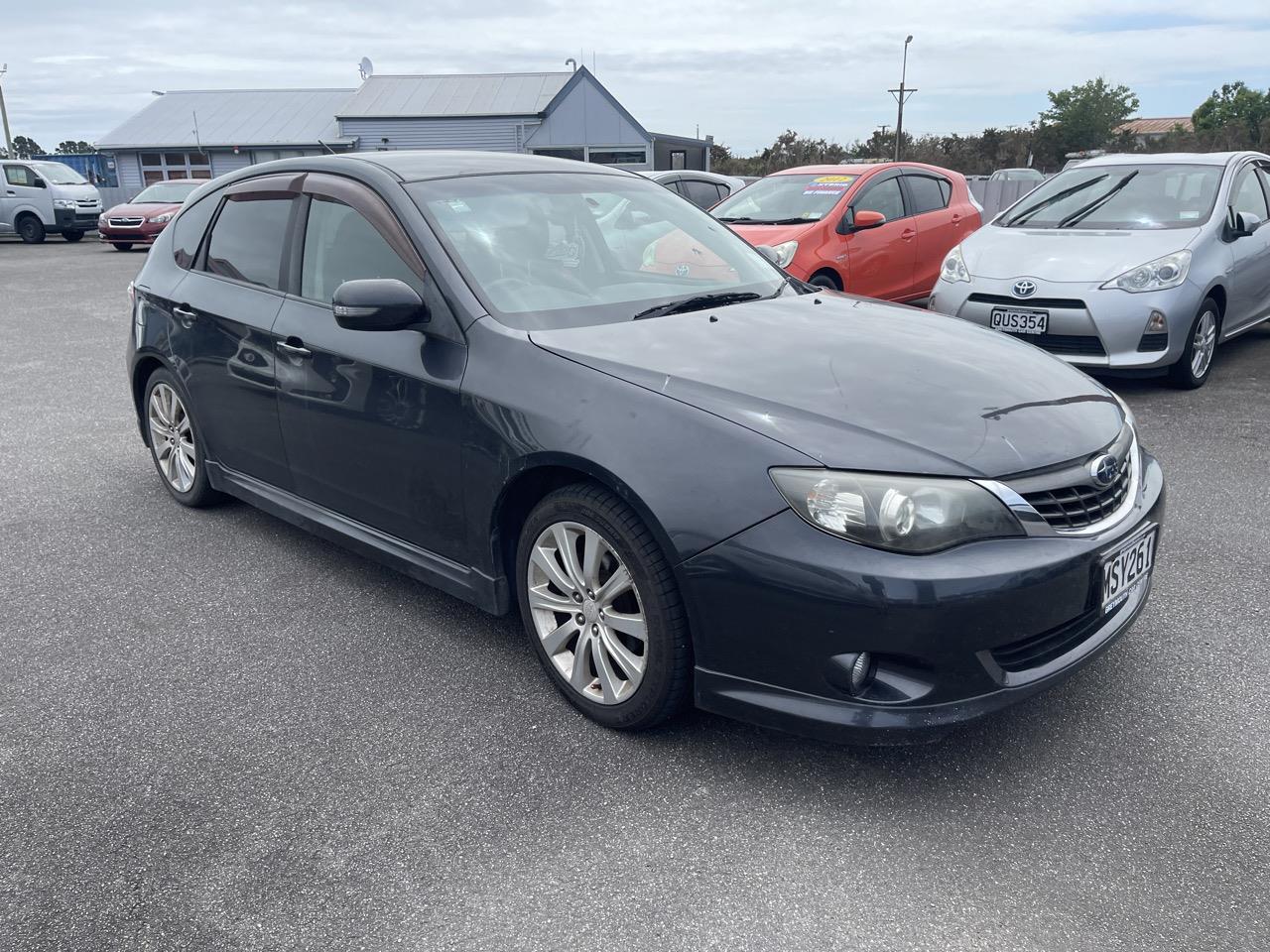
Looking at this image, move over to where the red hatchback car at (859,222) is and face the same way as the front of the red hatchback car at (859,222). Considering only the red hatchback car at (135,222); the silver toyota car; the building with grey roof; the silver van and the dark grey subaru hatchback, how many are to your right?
3

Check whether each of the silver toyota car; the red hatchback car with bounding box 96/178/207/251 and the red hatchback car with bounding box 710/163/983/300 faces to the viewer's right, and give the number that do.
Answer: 0

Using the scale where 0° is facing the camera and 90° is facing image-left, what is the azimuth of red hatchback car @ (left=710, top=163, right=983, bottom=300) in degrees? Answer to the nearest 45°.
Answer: approximately 45°

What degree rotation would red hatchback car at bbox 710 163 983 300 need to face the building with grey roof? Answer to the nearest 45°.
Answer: approximately 90° to its right

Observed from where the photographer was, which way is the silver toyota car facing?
facing the viewer and to the left of the viewer

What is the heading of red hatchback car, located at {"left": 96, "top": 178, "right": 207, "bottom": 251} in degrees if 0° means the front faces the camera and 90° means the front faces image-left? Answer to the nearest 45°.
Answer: approximately 45°

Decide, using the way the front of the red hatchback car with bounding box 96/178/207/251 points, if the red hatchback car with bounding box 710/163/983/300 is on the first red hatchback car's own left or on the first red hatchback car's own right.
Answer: on the first red hatchback car's own left

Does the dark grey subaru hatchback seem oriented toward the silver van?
no

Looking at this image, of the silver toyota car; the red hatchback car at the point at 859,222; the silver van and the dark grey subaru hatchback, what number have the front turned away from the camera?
0

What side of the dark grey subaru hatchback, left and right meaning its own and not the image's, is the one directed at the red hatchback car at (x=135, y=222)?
back

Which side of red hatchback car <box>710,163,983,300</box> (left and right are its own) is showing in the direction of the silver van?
right

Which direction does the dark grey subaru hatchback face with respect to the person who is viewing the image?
facing the viewer and to the right of the viewer

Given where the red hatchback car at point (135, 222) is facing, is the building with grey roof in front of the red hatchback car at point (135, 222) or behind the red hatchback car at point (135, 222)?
behind

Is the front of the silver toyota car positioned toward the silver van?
no

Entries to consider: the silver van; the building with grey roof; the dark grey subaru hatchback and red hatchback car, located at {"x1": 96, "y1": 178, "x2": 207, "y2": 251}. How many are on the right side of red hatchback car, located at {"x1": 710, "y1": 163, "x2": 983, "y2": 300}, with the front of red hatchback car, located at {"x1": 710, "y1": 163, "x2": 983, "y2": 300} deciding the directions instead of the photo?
3

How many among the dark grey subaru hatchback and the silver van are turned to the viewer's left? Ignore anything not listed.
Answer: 0

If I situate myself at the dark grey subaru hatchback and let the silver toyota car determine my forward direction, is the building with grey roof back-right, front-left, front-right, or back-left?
front-left

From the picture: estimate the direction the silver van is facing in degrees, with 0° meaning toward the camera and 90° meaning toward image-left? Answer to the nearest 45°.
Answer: approximately 315°

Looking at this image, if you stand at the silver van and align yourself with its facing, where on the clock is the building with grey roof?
The building with grey roof is roughly at 9 o'clock from the silver van.

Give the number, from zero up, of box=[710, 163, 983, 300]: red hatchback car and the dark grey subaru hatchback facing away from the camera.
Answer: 0

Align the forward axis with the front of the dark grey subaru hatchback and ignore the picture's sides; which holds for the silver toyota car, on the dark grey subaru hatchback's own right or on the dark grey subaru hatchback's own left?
on the dark grey subaru hatchback's own left
